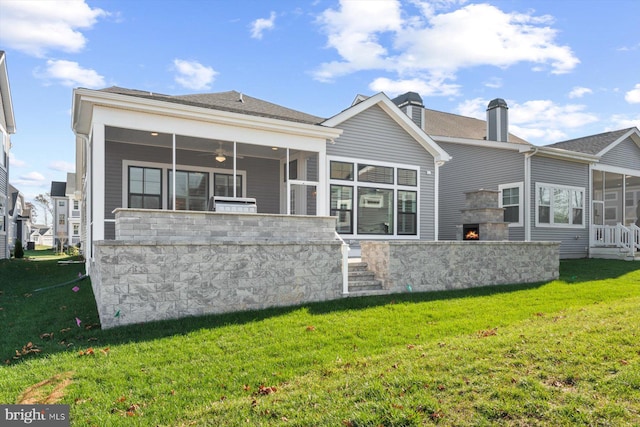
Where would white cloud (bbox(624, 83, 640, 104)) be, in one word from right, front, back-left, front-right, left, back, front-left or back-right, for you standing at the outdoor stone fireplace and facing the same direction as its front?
back

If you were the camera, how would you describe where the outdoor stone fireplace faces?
facing the viewer and to the left of the viewer

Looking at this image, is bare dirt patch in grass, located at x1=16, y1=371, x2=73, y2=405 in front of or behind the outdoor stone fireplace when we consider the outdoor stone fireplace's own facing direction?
in front

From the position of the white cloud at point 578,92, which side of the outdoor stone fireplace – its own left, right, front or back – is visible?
back

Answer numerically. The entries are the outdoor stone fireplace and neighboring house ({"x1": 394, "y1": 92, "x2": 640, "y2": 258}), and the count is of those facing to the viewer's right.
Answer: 0
